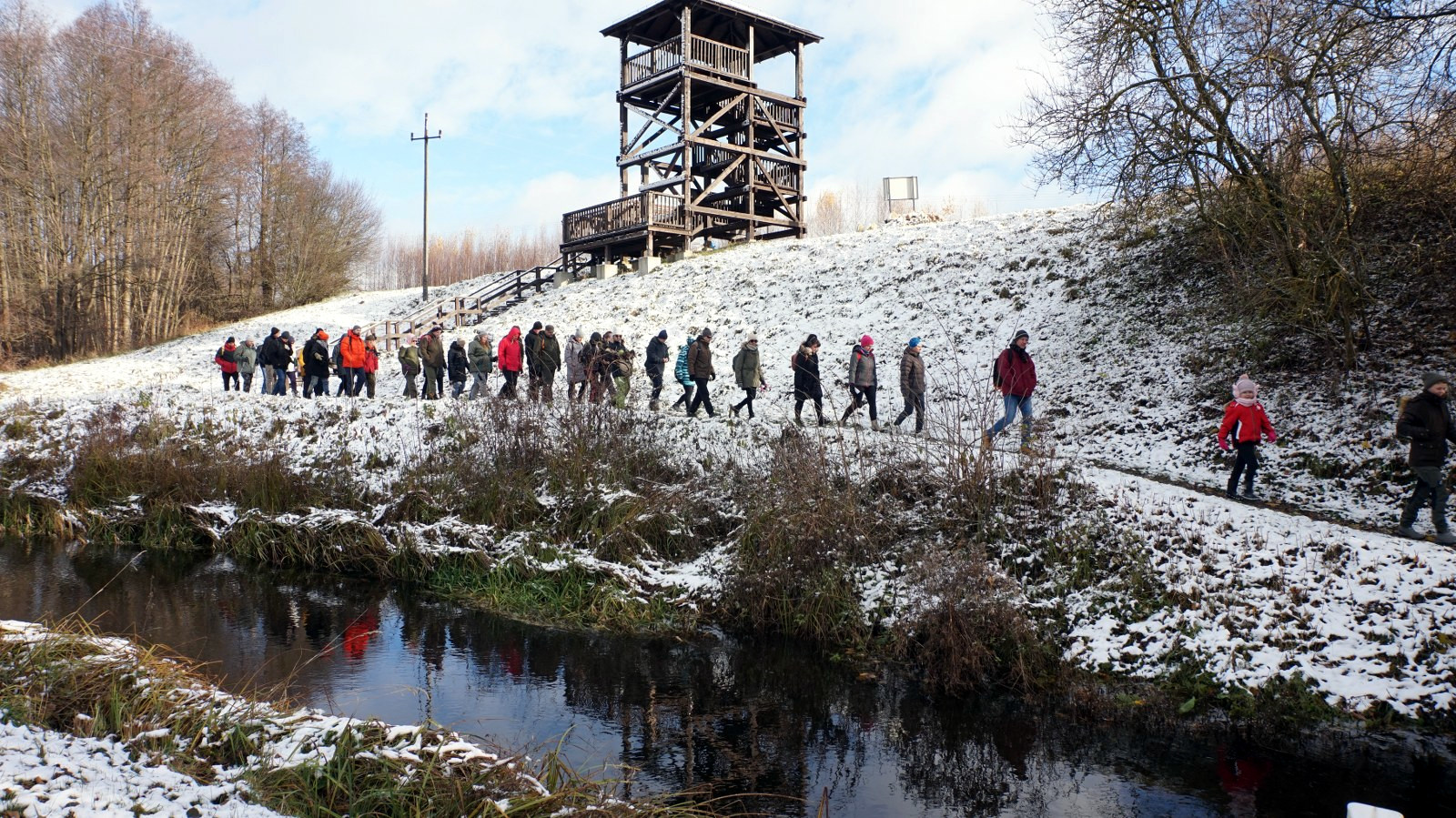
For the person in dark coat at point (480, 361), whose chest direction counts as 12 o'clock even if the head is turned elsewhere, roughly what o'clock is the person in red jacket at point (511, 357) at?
The person in red jacket is roughly at 12 o'clock from the person in dark coat.

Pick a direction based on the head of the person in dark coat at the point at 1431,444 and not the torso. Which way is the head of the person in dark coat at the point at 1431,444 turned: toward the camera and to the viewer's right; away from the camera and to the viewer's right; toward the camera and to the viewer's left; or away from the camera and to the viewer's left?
toward the camera and to the viewer's right

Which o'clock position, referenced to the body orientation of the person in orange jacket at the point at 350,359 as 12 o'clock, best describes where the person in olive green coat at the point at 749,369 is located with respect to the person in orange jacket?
The person in olive green coat is roughly at 12 o'clock from the person in orange jacket.

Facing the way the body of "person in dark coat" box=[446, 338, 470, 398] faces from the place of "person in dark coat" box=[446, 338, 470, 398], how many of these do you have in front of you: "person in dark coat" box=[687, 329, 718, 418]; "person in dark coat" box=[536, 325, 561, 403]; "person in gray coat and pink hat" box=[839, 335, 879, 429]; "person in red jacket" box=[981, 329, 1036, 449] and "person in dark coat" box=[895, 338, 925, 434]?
5

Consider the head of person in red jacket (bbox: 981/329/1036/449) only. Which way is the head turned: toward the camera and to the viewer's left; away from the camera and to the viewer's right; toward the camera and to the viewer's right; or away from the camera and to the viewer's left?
toward the camera and to the viewer's right

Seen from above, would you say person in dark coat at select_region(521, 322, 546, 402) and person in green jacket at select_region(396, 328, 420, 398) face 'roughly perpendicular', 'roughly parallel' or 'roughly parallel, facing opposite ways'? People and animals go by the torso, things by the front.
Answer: roughly parallel

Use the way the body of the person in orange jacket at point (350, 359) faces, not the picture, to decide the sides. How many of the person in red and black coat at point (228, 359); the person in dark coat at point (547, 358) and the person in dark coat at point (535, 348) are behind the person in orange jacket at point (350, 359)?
1

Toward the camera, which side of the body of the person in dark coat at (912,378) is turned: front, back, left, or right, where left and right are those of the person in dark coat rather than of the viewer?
right

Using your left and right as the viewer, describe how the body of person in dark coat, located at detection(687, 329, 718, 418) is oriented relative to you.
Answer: facing the viewer and to the right of the viewer

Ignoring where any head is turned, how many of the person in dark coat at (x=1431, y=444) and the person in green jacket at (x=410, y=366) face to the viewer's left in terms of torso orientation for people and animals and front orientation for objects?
0

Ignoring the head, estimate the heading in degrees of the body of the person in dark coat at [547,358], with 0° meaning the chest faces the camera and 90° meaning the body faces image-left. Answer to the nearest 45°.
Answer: approximately 315°

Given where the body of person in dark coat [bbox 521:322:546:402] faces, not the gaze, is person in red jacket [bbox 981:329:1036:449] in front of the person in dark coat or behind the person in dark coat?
in front

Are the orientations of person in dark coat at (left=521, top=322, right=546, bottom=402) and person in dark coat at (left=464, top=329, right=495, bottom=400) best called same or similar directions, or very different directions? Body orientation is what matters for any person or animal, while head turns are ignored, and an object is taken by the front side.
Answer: same or similar directions

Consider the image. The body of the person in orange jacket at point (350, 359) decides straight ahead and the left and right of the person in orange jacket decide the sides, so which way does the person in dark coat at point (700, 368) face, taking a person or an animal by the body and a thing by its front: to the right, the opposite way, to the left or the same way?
the same way

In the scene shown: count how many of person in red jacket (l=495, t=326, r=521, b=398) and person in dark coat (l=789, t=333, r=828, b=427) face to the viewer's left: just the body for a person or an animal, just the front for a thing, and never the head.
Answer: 0

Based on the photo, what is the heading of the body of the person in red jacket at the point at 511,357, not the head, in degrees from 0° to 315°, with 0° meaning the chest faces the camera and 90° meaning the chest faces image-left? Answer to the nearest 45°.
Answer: approximately 315°

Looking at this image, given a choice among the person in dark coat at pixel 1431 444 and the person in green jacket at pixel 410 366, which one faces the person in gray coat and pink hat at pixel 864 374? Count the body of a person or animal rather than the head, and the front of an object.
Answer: the person in green jacket

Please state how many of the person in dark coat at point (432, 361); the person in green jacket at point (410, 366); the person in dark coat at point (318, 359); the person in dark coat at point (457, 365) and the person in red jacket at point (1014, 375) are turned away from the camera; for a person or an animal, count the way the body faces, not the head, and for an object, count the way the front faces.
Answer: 0

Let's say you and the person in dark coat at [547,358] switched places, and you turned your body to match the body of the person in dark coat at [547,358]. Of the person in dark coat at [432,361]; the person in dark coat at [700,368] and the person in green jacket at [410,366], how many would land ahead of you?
1

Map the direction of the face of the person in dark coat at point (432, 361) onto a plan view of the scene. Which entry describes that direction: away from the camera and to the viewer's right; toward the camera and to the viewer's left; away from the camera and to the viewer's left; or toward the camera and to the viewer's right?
toward the camera and to the viewer's right

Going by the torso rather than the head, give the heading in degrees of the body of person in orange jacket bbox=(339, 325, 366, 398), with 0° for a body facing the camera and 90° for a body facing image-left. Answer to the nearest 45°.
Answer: approximately 315°
